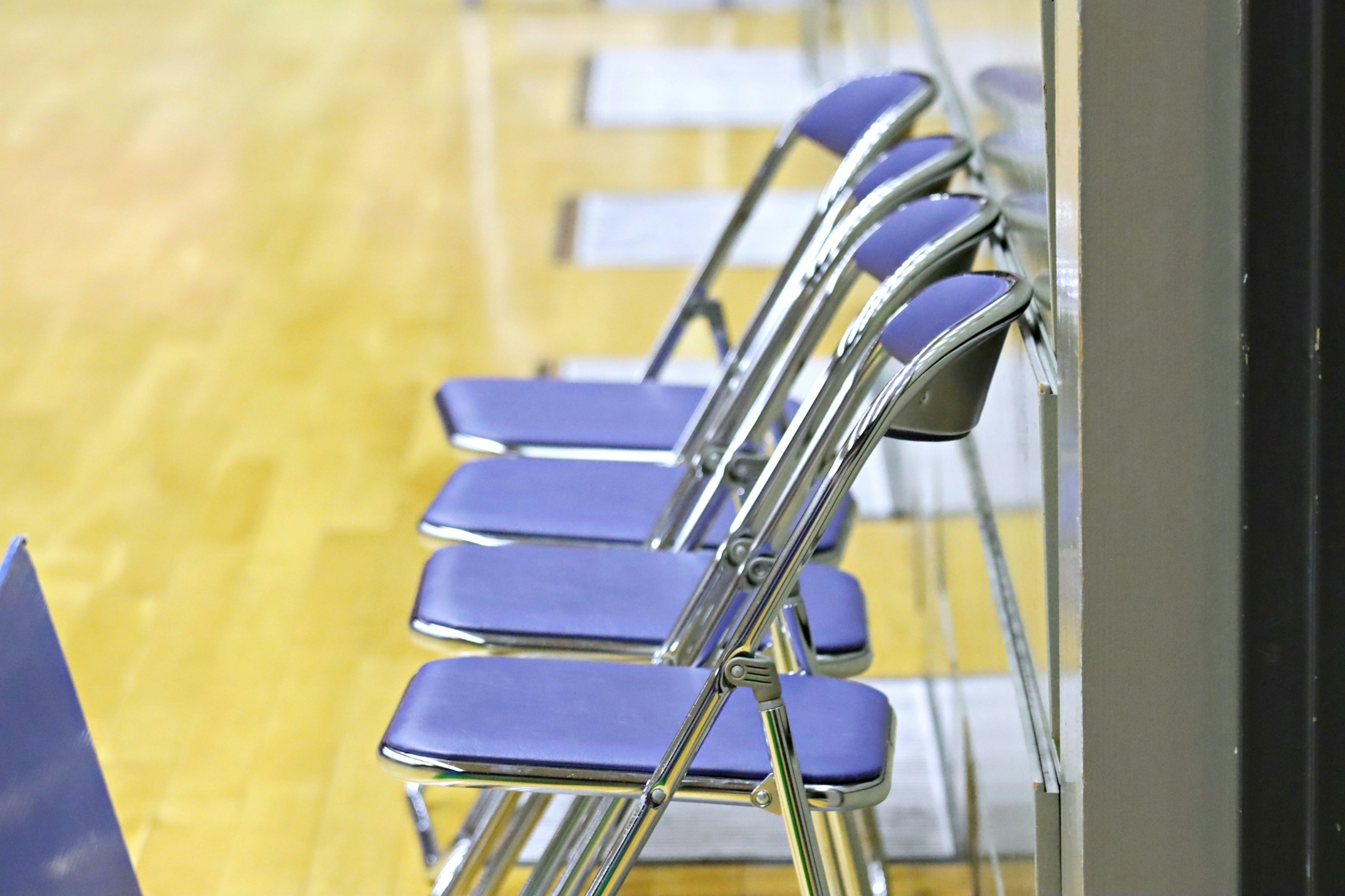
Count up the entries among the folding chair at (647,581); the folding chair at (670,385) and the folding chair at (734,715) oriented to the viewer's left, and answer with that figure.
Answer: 3

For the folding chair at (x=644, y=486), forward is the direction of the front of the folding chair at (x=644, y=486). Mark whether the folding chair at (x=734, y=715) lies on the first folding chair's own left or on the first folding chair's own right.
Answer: on the first folding chair's own left

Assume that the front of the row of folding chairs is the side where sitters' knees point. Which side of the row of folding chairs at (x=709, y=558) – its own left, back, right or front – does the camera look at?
left

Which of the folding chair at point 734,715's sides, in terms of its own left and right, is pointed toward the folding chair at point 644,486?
right

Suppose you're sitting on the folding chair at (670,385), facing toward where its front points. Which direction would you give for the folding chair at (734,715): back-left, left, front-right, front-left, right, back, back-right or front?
left

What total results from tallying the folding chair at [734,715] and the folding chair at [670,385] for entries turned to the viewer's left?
2

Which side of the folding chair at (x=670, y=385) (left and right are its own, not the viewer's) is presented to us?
left

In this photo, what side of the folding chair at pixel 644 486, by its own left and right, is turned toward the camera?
left

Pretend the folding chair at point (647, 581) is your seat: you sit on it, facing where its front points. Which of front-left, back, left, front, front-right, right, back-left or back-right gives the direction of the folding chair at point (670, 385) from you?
right

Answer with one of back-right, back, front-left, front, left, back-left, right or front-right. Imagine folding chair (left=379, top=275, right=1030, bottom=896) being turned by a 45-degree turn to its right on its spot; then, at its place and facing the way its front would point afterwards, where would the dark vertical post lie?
back

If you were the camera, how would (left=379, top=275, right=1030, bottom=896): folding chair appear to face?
facing to the left of the viewer

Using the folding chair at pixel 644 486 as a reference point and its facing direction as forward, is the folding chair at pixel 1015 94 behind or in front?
behind

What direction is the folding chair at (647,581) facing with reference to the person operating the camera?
facing to the left of the viewer
